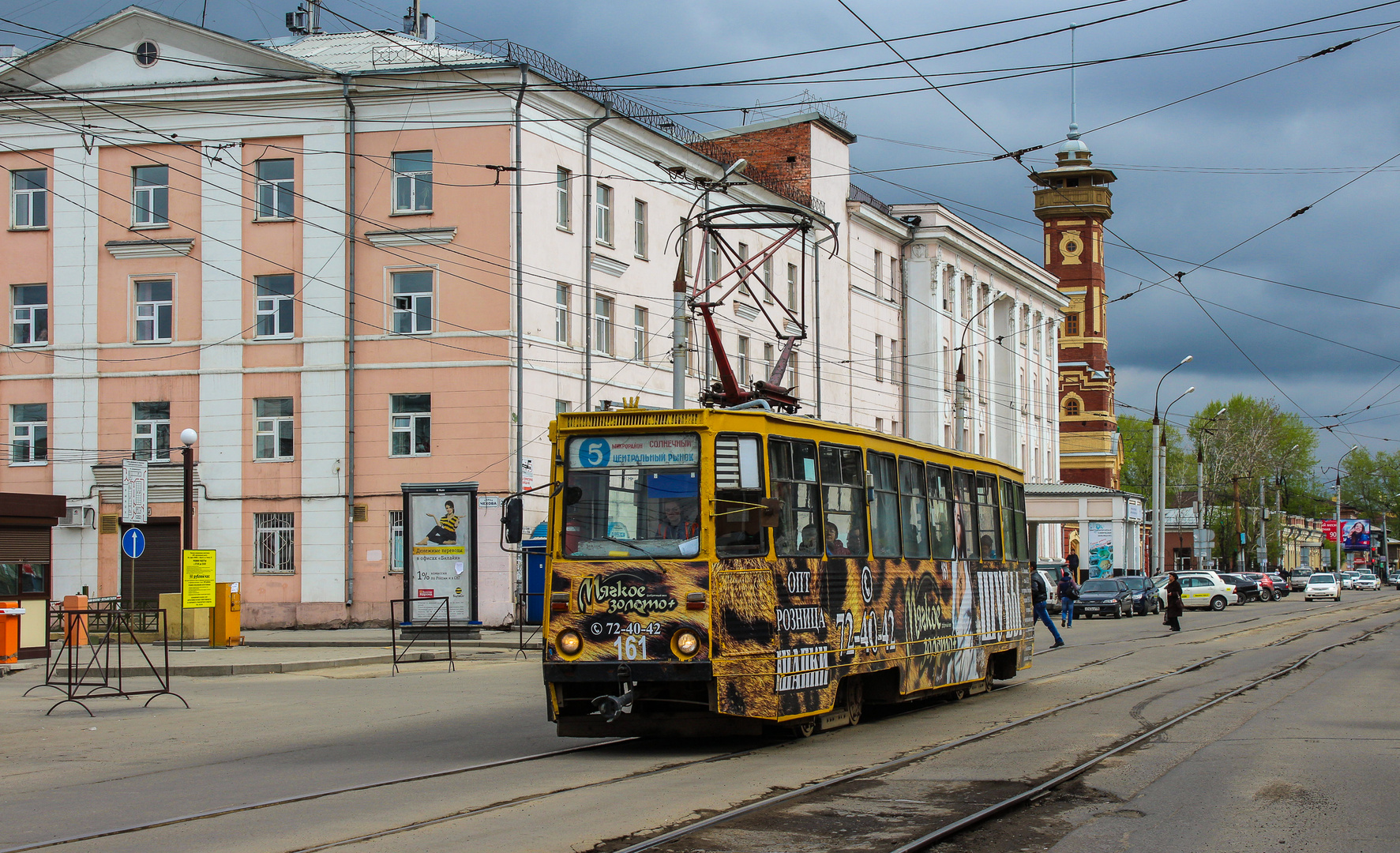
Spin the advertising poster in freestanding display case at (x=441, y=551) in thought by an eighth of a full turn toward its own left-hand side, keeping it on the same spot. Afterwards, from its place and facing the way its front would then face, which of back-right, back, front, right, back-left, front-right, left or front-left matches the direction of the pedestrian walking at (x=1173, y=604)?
front-left

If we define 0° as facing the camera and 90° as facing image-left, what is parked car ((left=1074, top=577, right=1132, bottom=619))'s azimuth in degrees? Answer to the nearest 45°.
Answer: approximately 45°

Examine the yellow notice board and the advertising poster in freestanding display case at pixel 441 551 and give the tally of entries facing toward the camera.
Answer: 2

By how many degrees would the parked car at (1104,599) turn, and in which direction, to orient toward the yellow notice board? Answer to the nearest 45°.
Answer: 0° — it already faces it

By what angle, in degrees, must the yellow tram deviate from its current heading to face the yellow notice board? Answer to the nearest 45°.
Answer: approximately 90° to its right

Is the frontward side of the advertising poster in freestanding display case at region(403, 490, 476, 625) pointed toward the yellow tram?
yes

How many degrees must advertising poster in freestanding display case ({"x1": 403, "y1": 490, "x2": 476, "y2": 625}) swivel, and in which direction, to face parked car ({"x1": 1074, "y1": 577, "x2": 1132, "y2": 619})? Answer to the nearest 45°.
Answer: approximately 135° to its left

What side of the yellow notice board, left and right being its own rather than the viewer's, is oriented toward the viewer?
front

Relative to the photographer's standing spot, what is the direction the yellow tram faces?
facing the viewer and to the left of the viewer

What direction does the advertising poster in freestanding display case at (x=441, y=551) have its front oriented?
toward the camera

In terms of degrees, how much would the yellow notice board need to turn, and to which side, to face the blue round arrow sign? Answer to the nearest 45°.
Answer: approximately 135° to its right
